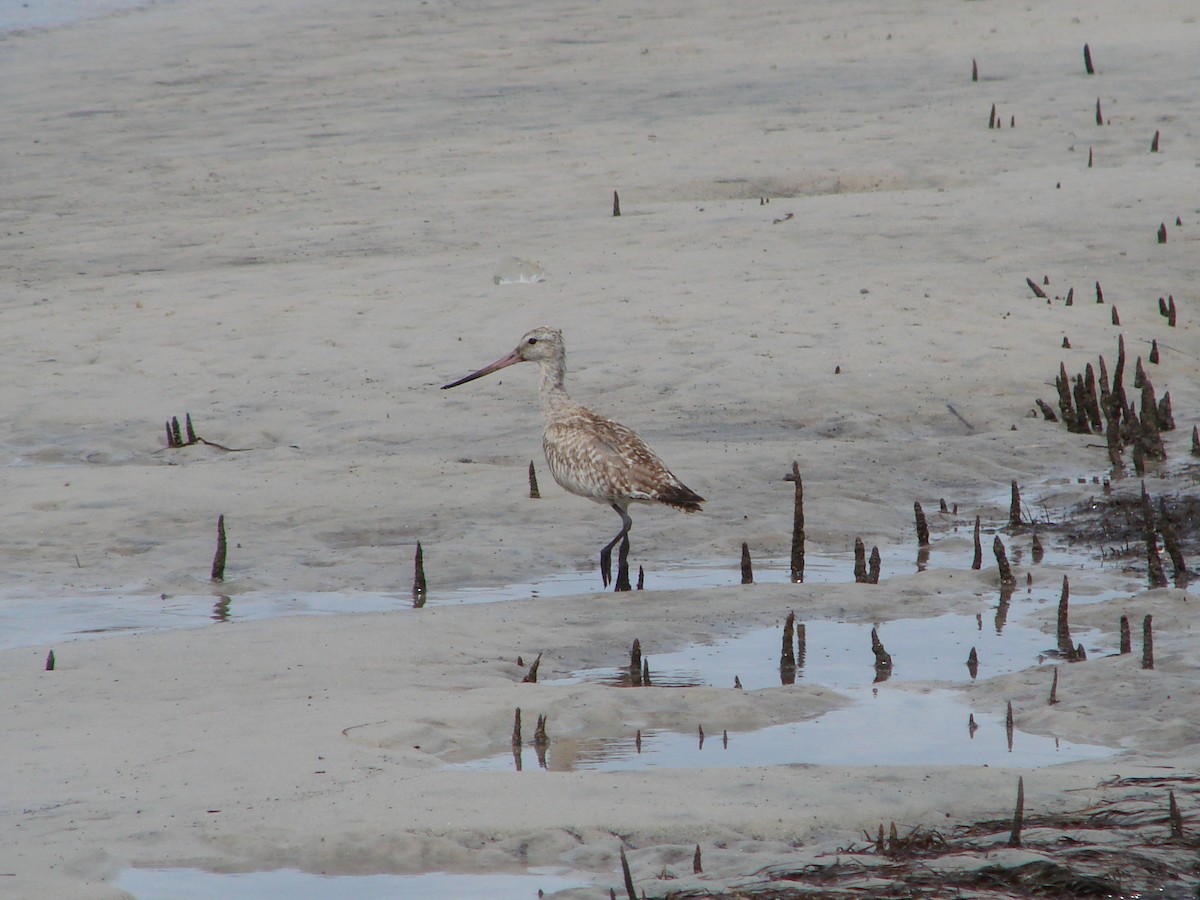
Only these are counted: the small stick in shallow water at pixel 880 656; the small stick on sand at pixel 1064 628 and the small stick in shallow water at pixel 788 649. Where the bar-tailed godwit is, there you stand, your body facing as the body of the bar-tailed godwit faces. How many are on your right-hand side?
0

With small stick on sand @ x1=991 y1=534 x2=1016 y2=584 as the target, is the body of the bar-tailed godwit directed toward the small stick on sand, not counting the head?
no

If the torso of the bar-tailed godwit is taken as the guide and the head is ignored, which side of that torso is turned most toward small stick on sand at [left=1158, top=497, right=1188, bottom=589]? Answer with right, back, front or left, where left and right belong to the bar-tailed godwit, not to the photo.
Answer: back

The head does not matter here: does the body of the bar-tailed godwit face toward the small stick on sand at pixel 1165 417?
no

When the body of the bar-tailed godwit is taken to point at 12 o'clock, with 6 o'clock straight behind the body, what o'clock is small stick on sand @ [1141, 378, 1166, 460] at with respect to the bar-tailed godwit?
The small stick on sand is roughly at 5 o'clock from the bar-tailed godwit.

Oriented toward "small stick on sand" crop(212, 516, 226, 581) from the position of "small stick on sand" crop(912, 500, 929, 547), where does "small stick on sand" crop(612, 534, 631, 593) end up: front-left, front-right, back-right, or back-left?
front-left

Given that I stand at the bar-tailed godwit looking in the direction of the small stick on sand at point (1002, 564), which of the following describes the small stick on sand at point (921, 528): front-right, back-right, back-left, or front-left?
front-left

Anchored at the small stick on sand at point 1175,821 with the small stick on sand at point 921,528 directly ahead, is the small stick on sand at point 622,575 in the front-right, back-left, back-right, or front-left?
front-left

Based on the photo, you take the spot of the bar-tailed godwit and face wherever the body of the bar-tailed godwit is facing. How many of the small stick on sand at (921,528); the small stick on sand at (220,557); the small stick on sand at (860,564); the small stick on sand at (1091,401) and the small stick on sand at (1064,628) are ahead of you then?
1

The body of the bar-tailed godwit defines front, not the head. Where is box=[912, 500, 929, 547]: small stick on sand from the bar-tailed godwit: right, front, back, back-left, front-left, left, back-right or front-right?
back

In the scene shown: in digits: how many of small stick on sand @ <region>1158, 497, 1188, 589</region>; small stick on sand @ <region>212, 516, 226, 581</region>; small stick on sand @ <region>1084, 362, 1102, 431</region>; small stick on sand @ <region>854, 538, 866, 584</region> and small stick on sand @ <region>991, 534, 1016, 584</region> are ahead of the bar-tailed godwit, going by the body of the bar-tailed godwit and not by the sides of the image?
1

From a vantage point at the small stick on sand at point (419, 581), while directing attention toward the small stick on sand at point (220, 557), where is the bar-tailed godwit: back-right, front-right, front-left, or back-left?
back-right

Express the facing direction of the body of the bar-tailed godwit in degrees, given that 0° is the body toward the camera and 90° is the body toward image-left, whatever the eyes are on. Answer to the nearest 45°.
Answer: approximately 90°

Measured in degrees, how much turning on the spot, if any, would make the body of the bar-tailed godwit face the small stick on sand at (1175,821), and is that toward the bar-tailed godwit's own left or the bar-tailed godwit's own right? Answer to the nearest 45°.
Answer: approximately 90° to the bar-tailed godwit's own left

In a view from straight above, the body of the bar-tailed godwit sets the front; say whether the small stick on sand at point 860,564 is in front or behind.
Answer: behind

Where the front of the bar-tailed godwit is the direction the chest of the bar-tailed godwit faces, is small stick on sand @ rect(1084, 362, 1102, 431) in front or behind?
behind

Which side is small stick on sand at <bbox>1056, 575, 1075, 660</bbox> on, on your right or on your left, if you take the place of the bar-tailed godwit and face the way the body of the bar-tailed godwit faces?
on your left

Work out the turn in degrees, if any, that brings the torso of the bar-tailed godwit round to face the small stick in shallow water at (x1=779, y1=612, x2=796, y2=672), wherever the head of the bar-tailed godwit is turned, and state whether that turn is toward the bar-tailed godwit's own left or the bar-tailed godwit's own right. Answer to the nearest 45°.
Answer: approximately 90° to the bar-tailed godwit's own left
